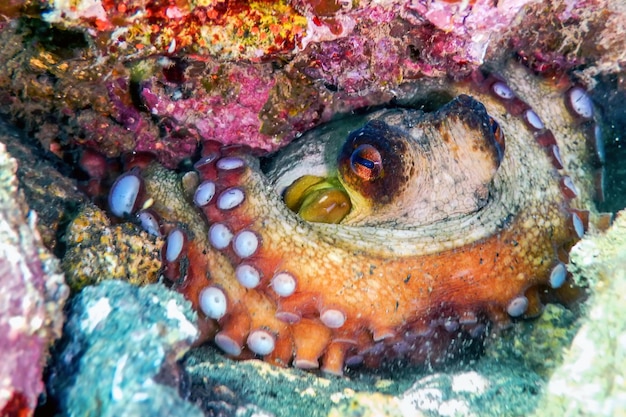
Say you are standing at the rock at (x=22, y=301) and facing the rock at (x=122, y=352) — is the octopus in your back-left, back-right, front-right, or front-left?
front-left

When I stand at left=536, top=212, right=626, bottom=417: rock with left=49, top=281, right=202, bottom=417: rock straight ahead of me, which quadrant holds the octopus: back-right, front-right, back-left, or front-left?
front-right

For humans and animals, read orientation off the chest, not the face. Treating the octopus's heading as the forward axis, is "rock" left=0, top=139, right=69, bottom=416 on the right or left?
on its right

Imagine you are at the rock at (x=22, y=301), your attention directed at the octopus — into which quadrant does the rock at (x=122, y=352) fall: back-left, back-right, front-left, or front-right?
front-right

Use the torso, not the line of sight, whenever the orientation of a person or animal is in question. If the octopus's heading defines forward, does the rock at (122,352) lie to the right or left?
on its right

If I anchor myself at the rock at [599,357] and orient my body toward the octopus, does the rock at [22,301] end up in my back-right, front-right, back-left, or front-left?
front-left

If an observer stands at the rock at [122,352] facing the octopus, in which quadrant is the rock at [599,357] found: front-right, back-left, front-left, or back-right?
front-right

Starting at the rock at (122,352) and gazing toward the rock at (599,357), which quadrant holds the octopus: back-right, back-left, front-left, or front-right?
front-left
